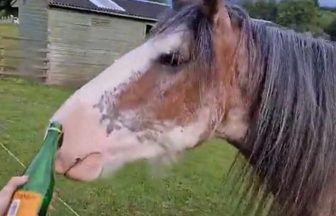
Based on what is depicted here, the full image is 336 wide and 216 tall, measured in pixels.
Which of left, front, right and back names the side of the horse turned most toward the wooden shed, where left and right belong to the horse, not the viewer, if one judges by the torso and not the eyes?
right

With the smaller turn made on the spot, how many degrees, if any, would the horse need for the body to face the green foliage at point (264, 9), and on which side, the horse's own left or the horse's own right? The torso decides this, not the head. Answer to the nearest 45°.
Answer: approximately 90° to the horse's own right

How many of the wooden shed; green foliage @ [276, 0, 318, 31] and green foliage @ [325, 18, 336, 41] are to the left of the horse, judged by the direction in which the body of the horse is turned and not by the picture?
0

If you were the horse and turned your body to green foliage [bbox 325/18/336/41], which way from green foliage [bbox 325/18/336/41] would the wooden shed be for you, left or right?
left

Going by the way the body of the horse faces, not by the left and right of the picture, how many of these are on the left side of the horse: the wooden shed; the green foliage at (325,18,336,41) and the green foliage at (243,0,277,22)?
0

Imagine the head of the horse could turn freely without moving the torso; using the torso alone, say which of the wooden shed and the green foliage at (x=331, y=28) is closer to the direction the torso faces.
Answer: the wooden shed

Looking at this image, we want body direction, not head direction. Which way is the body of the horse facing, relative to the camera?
to the viewer's left

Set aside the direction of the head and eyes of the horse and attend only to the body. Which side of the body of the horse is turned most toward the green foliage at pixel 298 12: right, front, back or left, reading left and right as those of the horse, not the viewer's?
right

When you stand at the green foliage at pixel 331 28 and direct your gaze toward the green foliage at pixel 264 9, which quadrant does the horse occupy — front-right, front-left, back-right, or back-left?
front-left

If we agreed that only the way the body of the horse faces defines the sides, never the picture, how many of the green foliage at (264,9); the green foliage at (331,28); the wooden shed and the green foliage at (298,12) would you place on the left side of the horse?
0

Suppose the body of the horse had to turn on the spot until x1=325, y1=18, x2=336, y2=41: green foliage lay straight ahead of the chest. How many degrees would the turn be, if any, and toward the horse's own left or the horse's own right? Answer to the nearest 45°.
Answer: approximately 135° to the horse's own right

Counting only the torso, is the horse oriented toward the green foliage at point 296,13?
no
